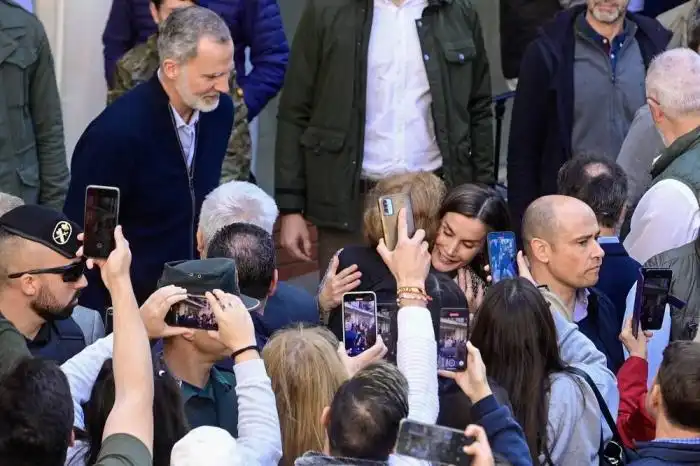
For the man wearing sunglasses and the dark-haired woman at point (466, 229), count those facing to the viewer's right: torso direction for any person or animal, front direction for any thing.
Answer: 1

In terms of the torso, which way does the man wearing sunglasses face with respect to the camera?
to the viewer's right

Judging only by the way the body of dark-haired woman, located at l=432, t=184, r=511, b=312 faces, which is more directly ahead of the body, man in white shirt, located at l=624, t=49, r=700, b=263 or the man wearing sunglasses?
the man wearing sunglasses

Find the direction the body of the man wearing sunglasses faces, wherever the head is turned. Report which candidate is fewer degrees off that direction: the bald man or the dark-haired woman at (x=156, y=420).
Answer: the bald man

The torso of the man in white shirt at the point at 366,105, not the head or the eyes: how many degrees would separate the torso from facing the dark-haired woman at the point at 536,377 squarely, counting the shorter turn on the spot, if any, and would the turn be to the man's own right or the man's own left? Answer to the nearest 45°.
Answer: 0° — they already face them

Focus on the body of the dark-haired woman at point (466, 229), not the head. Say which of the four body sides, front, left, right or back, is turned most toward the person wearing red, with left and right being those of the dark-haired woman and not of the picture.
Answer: left
